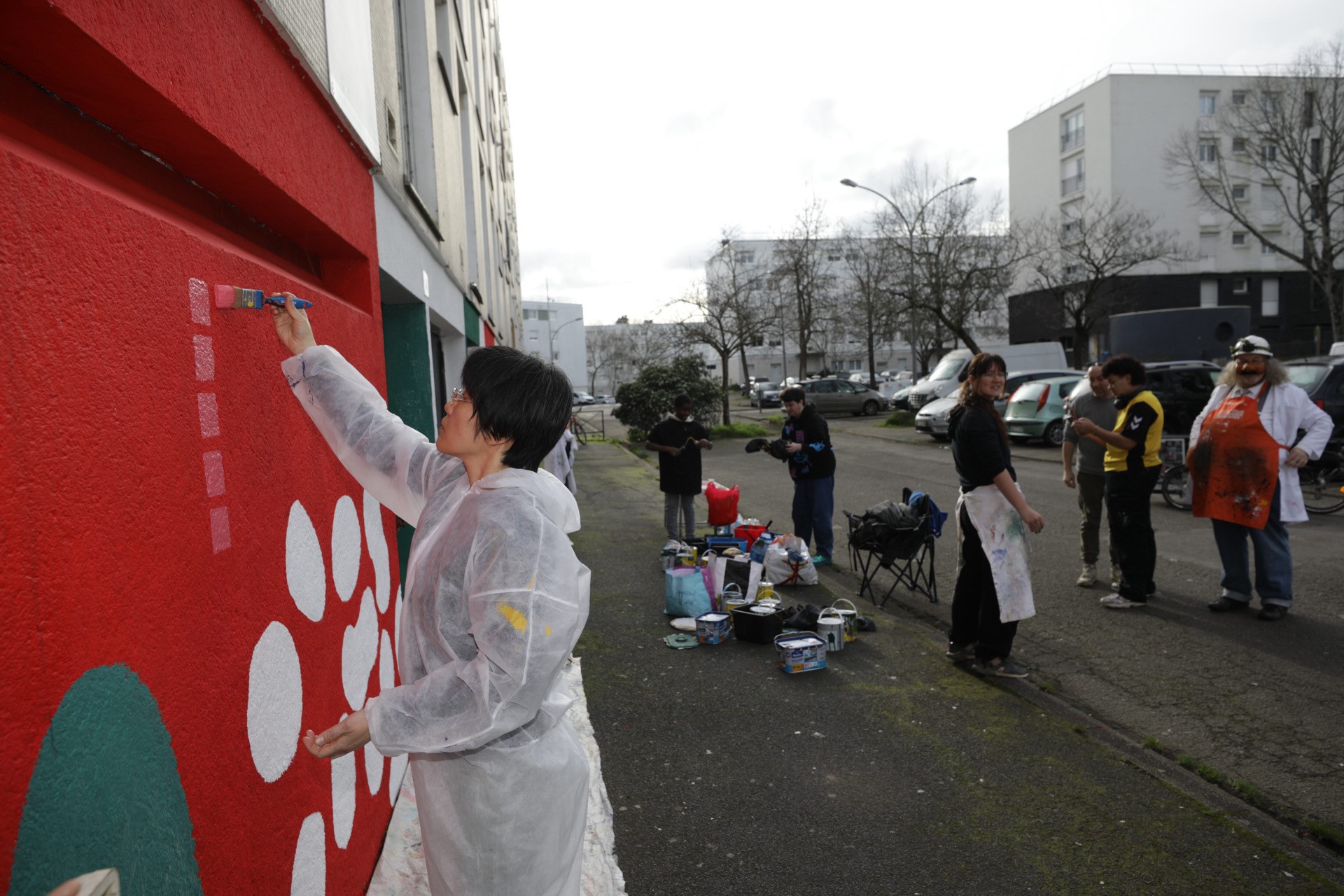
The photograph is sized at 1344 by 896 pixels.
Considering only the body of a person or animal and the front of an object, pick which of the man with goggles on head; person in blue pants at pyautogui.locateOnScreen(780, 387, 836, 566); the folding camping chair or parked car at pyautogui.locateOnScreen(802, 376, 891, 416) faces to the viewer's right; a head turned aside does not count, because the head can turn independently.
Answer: the parked car

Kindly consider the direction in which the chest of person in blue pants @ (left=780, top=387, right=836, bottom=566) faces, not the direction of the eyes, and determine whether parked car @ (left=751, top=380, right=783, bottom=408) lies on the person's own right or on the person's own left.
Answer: on the person's own right

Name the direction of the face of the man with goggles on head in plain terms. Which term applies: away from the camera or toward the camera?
toward the camera

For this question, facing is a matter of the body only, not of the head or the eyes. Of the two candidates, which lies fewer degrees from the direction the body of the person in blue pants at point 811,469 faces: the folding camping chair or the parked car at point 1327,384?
the folding camping chair

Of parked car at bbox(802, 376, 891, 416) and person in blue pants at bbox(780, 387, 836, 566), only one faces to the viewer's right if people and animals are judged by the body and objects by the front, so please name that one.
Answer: the parked car

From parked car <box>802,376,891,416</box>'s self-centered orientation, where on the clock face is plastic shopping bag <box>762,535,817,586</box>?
The plastic shopping bag is roughly at 3 o'clock from the parked car.

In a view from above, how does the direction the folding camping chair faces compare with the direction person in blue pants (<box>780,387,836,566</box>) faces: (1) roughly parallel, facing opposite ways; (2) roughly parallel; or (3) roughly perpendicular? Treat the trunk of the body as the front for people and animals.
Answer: roughly parallel

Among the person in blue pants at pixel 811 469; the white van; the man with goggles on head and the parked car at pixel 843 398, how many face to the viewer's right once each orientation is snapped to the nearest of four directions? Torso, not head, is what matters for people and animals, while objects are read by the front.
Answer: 1

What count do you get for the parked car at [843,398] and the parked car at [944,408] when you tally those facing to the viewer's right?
1

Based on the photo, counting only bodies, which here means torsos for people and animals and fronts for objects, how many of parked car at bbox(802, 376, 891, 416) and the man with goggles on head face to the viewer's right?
1

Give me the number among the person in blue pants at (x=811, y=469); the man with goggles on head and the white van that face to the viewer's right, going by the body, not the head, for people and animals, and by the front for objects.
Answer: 0

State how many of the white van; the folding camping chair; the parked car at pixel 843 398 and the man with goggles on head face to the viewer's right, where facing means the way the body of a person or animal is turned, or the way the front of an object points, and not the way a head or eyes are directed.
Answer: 1

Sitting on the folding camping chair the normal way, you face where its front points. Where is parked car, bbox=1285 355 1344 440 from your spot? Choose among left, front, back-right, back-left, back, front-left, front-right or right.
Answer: back

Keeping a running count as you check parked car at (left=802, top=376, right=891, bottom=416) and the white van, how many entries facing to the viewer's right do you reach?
1

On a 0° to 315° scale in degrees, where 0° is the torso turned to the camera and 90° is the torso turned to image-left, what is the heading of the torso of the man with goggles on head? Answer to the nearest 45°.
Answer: approximately 45°

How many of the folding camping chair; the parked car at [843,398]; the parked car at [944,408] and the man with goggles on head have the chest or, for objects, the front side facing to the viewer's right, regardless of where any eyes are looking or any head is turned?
1

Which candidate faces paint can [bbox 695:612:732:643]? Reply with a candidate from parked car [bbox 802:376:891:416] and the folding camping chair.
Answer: the folding camping chair

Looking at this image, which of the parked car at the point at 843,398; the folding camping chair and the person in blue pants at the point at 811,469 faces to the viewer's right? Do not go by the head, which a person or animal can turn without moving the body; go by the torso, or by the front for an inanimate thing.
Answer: the parked car

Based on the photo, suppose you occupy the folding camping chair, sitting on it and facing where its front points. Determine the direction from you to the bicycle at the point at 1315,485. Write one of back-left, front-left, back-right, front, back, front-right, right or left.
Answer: back
